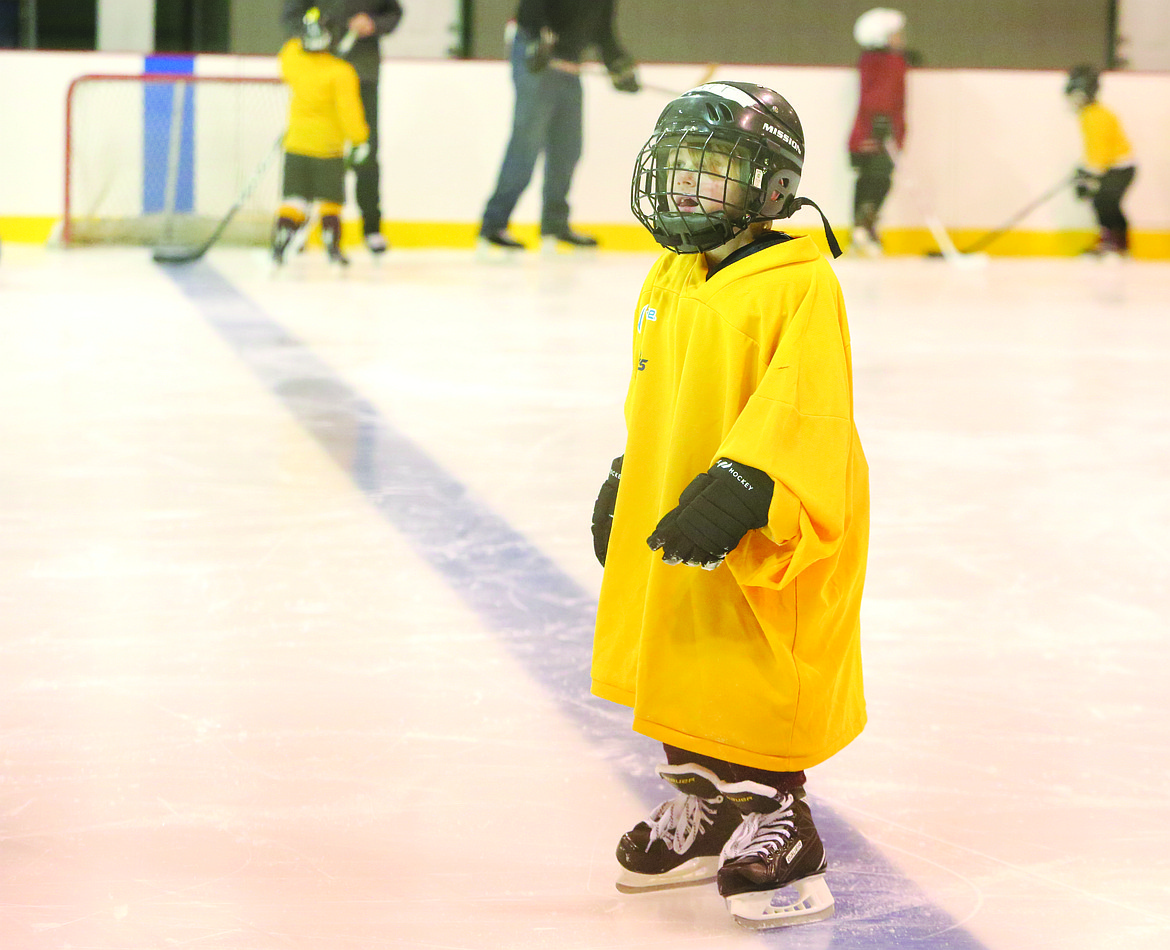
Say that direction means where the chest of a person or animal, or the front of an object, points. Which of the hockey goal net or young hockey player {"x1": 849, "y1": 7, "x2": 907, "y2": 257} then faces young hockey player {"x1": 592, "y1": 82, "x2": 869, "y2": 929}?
the hockey goal net

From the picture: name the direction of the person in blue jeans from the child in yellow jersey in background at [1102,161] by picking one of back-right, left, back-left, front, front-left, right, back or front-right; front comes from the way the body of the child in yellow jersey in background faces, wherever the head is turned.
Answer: front-left

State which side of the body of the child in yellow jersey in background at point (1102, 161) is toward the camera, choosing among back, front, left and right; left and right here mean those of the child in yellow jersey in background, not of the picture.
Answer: left

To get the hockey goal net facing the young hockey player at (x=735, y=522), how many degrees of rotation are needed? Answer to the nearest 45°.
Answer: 0° — it already faces them

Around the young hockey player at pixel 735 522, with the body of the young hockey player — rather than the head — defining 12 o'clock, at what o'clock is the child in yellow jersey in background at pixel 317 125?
The child in yellow jersey in background is roughly at 4 o'clock from the young hockey player.

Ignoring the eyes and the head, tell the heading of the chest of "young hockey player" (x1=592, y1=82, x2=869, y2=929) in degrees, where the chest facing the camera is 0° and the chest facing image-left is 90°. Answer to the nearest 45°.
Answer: approximately 45°
